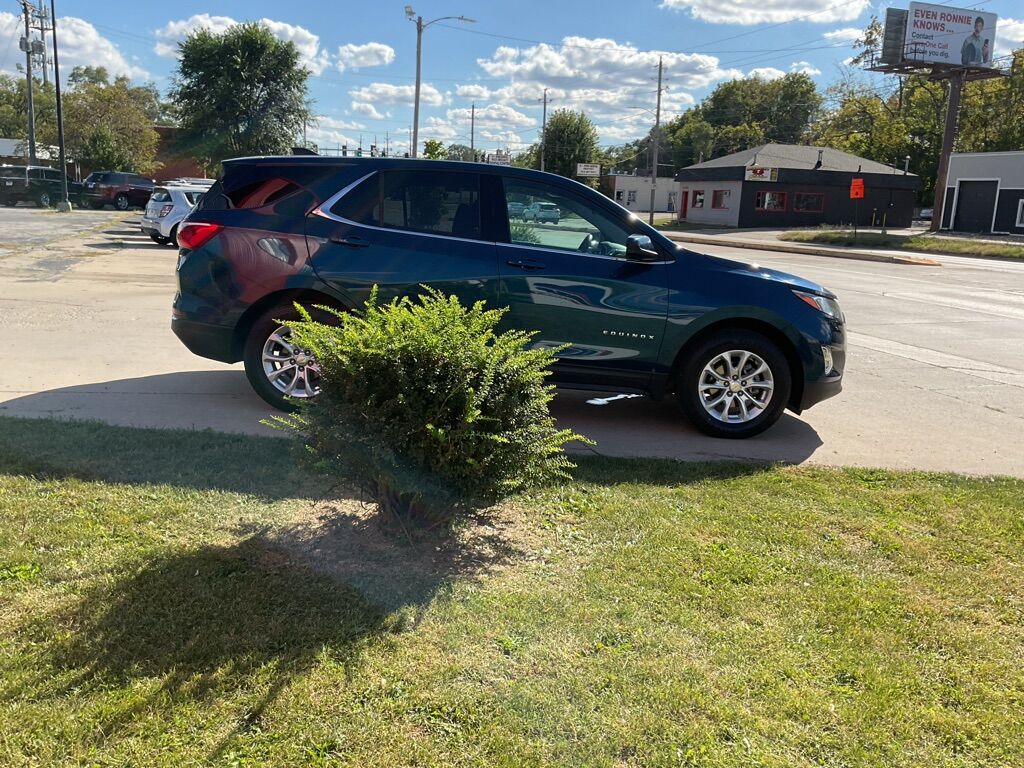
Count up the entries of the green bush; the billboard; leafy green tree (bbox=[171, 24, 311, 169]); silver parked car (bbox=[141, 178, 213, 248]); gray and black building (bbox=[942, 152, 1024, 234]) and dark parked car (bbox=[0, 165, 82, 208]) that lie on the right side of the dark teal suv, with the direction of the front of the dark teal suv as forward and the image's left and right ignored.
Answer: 1

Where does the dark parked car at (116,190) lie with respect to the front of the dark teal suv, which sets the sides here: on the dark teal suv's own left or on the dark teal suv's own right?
on the dark teal suv's own left

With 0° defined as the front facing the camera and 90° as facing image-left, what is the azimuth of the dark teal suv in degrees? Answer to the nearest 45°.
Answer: approximately 270°

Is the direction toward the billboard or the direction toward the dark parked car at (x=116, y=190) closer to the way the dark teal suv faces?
the billboard

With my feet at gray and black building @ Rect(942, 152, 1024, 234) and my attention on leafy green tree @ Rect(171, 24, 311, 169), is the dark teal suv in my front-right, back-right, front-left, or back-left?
front-left

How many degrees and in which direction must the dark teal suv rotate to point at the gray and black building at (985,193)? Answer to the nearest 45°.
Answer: approximately 45° to its left

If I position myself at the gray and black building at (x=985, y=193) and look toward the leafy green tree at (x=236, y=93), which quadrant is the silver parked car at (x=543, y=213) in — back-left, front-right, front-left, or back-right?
front-left

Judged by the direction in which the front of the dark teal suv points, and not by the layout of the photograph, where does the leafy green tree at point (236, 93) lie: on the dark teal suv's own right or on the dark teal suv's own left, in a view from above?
on the dark teal suv's own left

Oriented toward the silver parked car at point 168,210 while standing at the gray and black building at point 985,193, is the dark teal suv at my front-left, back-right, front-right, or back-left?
front-left

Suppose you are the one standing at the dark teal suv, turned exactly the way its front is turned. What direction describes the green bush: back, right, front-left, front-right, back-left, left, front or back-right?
right

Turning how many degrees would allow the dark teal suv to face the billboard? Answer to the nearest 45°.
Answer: approximately 45° to its left
